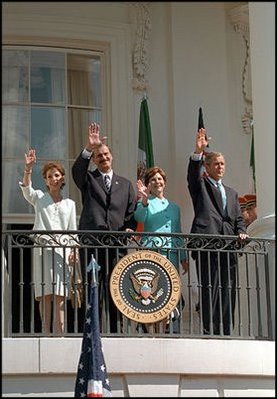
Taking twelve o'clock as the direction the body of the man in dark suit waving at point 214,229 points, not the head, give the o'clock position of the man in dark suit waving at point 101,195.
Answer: the man in dark suit waving at point 101,195 is roughly at 4 o'clock from the man in dark suit waving at point 214,229.

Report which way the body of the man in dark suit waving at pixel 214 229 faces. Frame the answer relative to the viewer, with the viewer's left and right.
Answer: facing the viewer and to the right of the viewer

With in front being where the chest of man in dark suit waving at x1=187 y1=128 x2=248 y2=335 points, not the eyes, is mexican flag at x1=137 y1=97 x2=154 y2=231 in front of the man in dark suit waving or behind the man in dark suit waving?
behind

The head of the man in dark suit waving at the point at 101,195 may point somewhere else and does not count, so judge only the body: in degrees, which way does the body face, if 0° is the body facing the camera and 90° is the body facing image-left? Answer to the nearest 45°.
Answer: approximately 0°

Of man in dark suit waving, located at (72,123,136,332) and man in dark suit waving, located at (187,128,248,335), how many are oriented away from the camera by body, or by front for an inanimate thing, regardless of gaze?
0

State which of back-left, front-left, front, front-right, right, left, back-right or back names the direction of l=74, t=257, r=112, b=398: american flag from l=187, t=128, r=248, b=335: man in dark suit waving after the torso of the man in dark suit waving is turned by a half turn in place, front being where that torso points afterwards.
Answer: left

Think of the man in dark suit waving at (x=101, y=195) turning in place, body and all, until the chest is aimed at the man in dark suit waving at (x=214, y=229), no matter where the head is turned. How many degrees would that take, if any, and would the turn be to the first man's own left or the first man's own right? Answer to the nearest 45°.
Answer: approximately 90° to the first man's own left

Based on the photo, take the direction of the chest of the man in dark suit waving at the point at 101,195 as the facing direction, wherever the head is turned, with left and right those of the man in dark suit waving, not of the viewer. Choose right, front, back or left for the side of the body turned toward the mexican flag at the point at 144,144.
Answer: back
